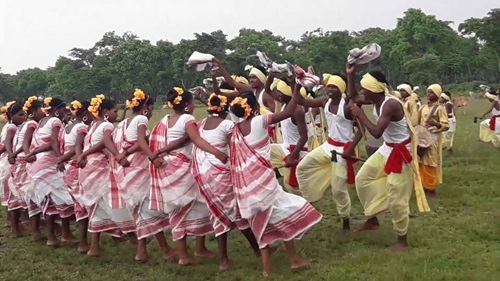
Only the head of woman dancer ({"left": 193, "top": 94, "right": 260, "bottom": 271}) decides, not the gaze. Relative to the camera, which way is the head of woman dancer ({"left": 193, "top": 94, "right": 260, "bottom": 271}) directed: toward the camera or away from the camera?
away from the camera

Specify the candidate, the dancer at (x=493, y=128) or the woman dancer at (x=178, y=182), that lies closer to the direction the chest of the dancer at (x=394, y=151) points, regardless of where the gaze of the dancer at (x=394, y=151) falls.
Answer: the woman dancer

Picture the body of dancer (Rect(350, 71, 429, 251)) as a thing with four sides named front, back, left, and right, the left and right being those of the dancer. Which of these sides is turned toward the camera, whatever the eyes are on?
left

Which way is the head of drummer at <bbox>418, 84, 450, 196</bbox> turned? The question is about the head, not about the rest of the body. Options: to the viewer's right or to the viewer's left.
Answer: to the viewer's left

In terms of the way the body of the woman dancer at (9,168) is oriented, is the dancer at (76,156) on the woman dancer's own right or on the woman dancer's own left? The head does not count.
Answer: on the woman dancer's own right
